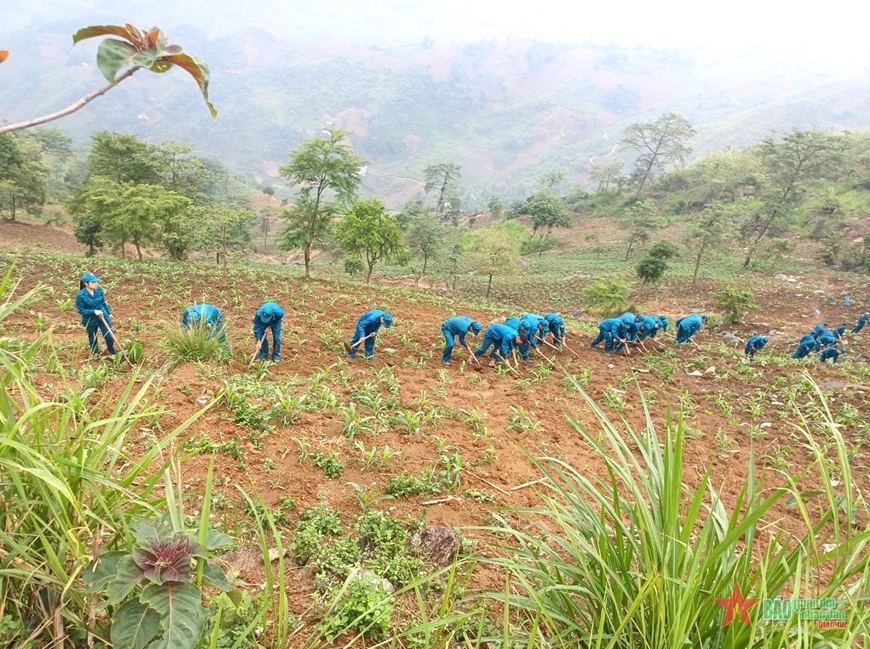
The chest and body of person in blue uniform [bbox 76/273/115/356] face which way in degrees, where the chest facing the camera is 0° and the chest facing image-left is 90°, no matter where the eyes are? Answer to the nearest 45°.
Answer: approximately 315°

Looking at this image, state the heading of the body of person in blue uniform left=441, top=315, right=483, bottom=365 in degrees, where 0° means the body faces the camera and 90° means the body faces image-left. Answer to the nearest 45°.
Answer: approximately 270°

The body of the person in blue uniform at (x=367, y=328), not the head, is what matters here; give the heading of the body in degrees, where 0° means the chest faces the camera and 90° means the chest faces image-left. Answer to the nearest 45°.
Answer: approximately 315°

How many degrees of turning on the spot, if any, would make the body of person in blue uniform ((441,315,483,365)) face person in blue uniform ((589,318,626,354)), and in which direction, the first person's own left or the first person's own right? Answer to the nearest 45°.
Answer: approximately 45° to the first person's own left
